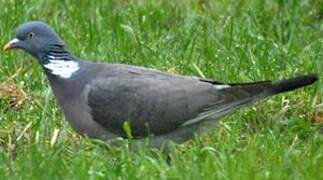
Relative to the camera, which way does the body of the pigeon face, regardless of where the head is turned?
to the viewer's left
